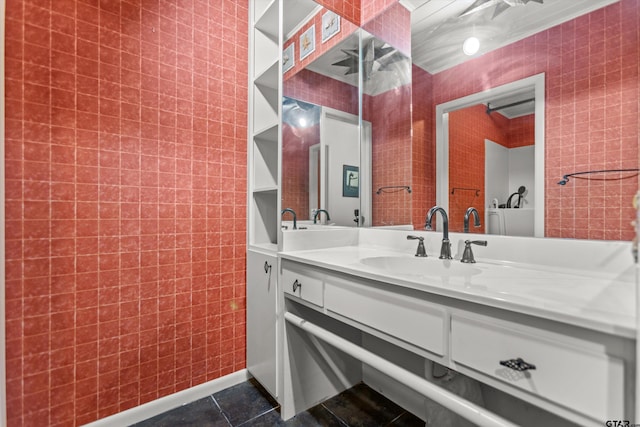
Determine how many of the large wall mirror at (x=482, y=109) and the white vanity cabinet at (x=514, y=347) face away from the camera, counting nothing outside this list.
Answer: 0

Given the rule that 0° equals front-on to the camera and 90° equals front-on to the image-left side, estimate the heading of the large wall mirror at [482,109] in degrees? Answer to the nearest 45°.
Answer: approximately 45°

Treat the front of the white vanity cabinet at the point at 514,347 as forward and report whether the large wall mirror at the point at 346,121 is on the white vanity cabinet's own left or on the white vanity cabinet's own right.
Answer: on the white vanity cabinet's own right

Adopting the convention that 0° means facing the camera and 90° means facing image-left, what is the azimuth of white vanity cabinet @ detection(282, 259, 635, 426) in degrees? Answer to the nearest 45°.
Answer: approximately 45°

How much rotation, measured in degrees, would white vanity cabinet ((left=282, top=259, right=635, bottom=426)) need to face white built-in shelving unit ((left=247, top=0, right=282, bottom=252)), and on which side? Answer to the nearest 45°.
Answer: approximately 90° to its right
